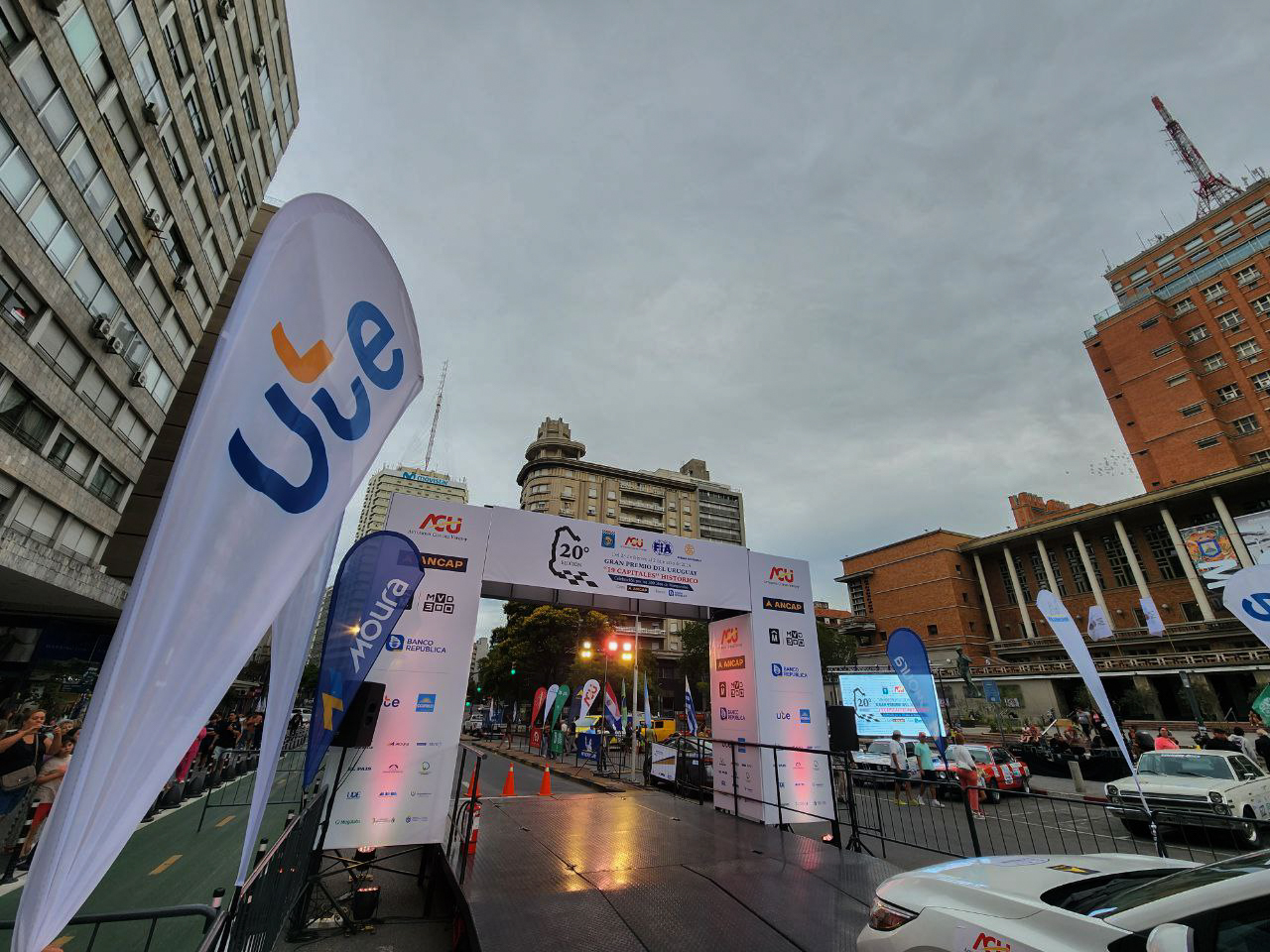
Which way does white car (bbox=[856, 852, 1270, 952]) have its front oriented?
to the viewer's left

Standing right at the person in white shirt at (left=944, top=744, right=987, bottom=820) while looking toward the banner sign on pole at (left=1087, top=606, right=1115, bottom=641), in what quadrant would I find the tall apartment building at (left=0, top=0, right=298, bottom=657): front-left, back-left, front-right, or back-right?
back-left

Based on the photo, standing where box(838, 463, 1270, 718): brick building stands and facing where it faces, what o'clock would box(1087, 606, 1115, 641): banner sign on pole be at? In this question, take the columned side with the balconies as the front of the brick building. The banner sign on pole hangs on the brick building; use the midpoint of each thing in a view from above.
The banner sign on pole is roughly at 11 o'clock from the brick building.

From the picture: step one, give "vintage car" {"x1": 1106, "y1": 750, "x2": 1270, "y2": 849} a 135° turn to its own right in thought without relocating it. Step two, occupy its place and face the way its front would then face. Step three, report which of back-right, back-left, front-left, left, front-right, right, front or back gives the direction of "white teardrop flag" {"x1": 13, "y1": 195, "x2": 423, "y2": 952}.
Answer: back

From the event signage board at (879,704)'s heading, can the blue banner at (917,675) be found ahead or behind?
ahead

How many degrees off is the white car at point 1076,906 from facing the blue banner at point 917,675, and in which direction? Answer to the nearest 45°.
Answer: approximately 90° to its right

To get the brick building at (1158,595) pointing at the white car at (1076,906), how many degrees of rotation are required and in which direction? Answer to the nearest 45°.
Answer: approximately 45° to its left

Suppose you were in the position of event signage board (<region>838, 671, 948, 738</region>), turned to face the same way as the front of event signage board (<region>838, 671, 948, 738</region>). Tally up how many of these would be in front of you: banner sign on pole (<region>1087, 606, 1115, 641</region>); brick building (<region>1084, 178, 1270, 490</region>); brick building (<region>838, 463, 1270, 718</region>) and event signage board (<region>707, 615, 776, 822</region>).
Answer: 1

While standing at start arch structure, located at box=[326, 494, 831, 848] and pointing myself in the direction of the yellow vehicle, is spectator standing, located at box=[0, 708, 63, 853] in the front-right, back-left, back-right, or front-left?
back-left

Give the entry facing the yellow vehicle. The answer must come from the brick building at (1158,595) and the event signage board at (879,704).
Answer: the brick building

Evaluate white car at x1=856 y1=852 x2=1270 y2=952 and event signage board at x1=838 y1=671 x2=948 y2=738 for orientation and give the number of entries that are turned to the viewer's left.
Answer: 1
